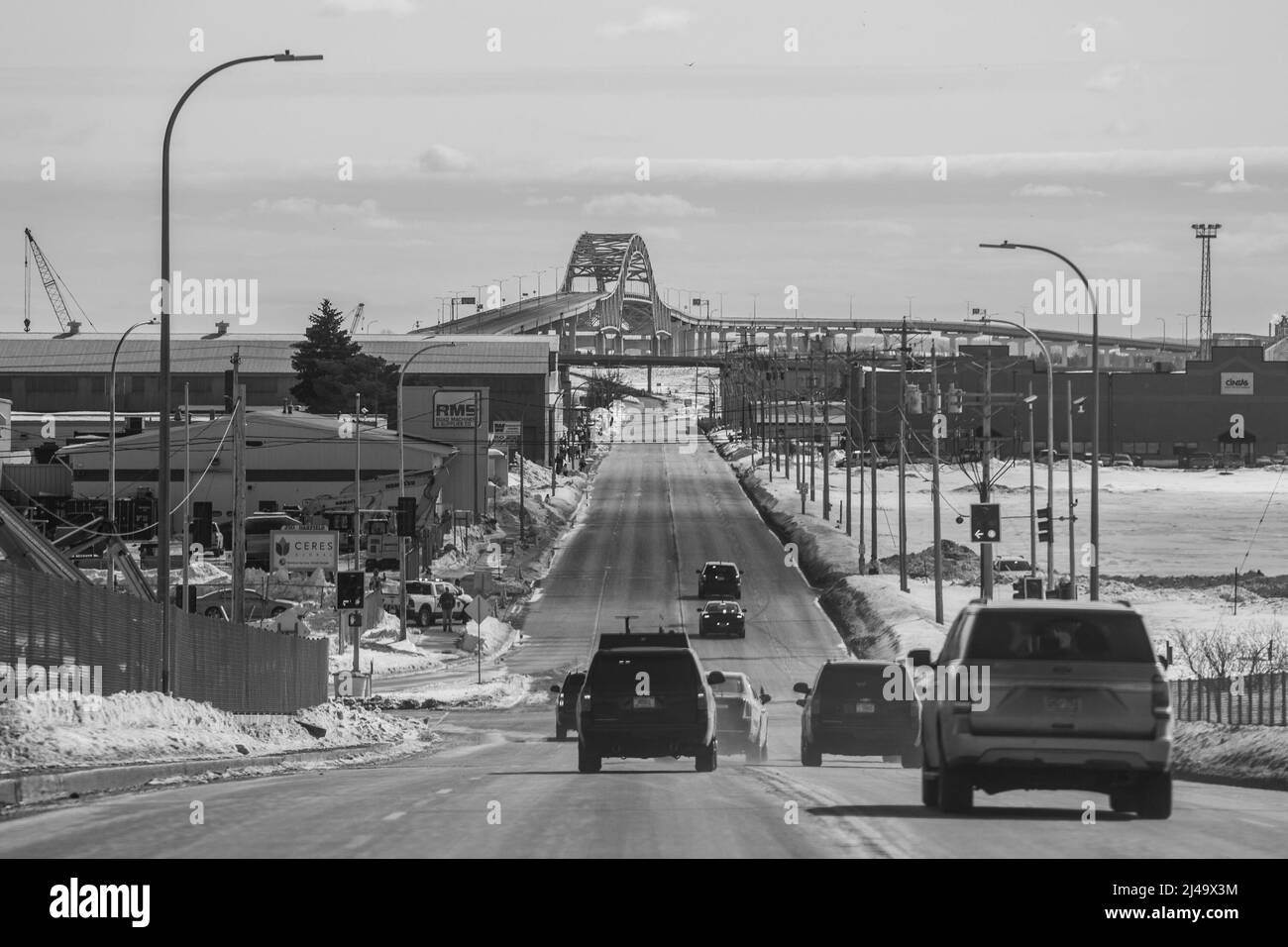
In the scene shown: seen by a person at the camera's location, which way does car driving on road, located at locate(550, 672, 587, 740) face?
facing away from the viewer

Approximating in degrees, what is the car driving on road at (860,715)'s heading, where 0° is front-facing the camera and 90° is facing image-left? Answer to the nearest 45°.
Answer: approximately 180°

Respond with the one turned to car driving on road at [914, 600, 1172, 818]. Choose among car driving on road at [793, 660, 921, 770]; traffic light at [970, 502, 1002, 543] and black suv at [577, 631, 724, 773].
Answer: the traffic light

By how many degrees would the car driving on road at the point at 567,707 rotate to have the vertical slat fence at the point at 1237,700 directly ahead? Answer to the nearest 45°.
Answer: approximately 90° to its right

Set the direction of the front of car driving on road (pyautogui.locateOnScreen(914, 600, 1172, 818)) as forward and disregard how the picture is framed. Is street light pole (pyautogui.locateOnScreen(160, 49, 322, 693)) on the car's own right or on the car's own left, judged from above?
on the car's own left

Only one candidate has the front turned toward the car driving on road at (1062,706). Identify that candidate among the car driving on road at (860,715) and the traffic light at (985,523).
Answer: the traffic light

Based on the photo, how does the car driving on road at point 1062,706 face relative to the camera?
away from the camera

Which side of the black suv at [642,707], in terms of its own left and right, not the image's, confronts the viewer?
back

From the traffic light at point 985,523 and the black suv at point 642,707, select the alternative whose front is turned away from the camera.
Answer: the black suv
